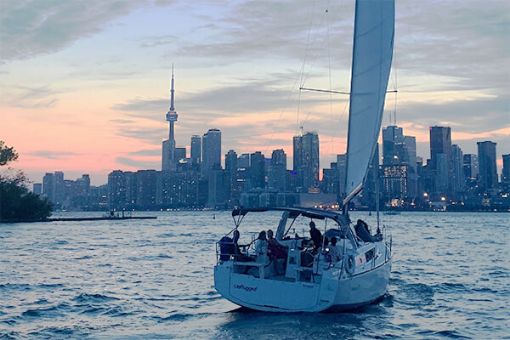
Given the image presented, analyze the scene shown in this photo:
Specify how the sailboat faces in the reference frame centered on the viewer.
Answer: facing away from the viewer and to the right of the viewer

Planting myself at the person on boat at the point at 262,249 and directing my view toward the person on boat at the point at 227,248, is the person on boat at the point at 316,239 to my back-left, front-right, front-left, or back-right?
back-right

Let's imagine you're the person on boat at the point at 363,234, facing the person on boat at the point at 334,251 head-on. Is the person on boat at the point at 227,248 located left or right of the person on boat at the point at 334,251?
right
